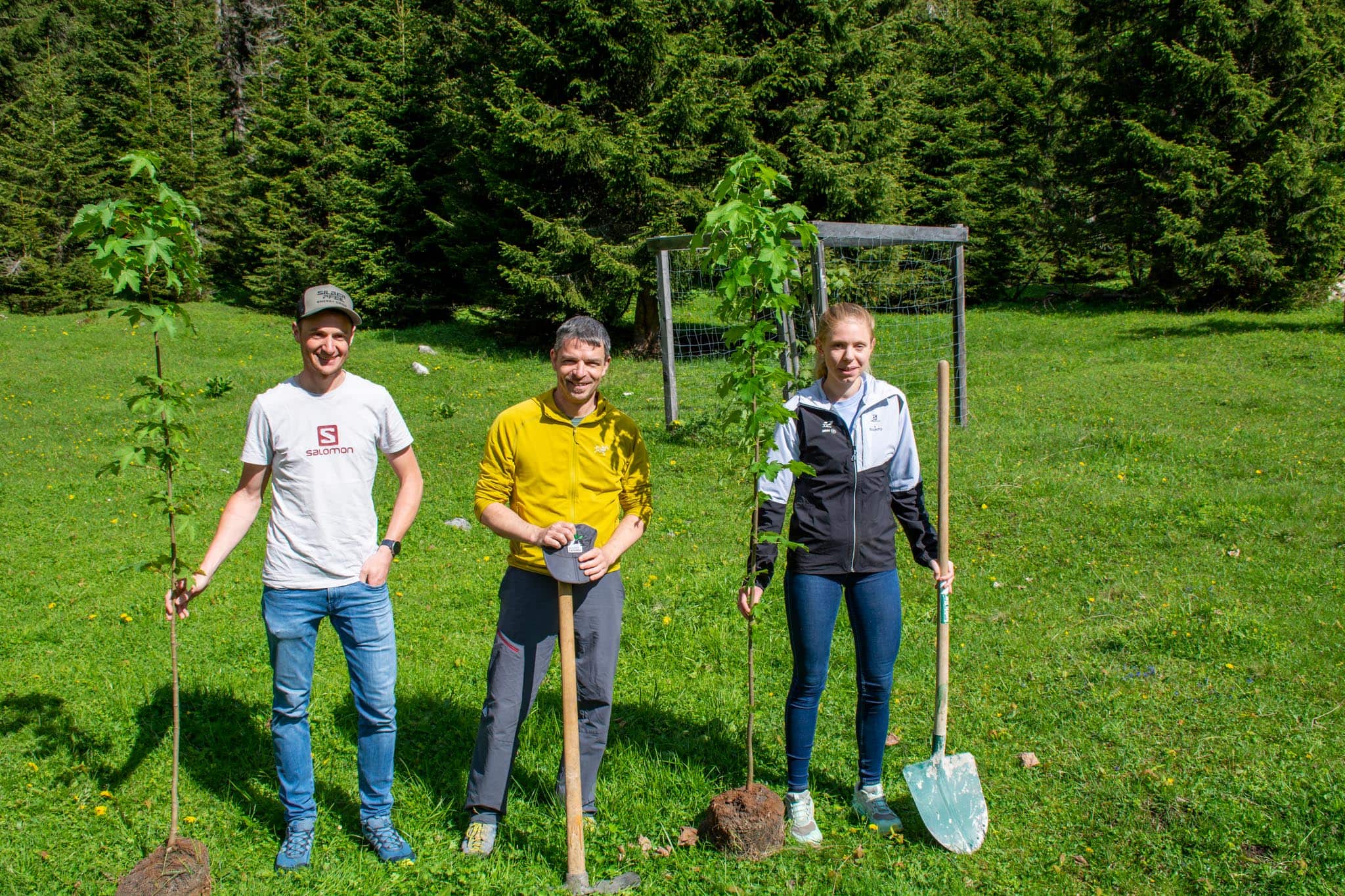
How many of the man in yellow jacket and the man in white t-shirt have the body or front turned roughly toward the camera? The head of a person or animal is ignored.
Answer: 2

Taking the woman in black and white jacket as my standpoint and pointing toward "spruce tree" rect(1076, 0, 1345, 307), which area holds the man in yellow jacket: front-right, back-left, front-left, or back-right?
back-left

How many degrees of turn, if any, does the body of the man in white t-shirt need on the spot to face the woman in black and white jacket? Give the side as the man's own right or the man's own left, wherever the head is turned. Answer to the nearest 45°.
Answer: approximately 90° to the man's own left

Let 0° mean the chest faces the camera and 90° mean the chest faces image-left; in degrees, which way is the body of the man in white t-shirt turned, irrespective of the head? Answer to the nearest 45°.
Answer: approximately 0°

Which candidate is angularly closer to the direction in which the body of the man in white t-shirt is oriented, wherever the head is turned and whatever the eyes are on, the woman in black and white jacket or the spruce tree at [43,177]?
the woman in black and white jacket

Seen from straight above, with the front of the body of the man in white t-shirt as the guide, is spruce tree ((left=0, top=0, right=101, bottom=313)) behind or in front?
behind

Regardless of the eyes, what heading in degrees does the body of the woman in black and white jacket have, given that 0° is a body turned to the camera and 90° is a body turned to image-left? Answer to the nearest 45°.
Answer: approximately 0°

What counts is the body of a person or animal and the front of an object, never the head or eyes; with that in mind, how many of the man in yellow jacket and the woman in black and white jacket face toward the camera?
2
